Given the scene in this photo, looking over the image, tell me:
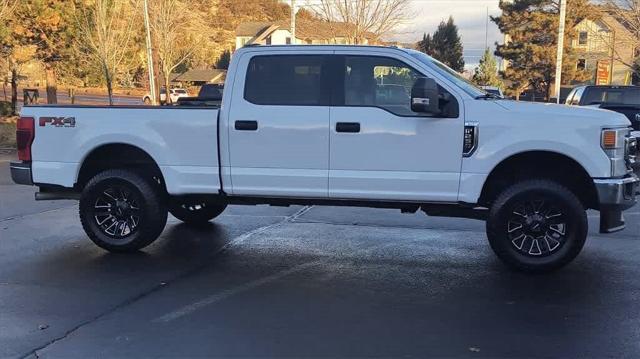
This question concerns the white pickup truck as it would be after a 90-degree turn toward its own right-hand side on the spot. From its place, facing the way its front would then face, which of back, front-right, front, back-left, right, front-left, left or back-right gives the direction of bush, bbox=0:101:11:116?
back-right

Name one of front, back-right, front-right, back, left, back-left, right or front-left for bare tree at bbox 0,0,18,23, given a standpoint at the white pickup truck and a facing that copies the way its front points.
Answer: back-left

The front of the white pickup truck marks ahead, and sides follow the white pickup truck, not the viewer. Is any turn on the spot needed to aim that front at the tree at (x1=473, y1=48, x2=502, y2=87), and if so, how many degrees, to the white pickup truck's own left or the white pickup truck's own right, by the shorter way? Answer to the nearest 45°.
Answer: approximately 90° to the white pickup truck's own left

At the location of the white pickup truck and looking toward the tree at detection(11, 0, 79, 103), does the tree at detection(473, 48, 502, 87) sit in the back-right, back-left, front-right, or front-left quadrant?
front-right

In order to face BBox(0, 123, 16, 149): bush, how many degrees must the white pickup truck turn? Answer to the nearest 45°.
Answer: approximately 135° to its left

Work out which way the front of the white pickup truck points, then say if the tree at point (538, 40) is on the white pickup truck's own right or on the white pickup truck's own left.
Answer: on the white pickup truck's own left

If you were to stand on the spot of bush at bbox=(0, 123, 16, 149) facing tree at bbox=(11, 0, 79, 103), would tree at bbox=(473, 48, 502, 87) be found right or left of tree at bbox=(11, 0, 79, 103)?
right

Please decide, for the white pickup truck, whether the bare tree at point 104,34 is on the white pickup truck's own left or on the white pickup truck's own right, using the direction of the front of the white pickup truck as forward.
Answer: on the white pickup truck's own left

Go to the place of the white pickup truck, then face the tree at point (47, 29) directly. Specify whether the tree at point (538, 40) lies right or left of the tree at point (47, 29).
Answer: right

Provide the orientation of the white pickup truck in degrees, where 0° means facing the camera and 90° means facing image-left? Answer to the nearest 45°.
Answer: approximately 270°
